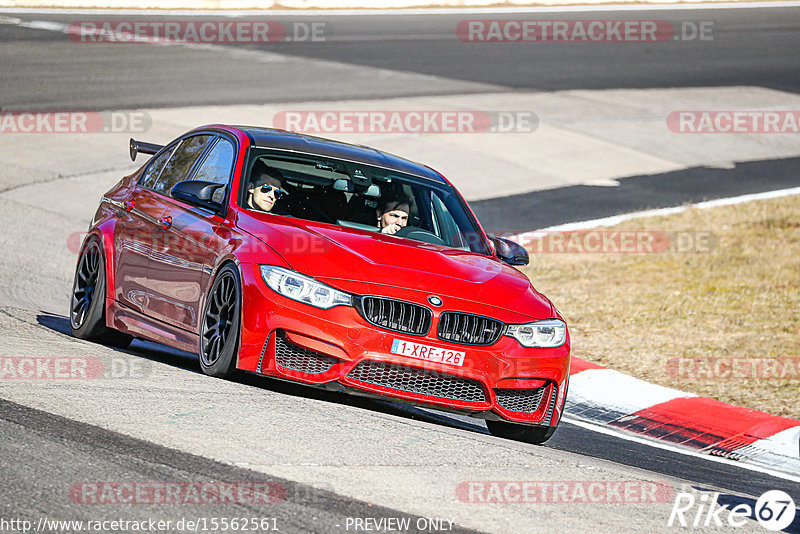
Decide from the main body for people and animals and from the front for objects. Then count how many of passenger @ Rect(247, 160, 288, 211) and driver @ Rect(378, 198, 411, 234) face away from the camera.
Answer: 0

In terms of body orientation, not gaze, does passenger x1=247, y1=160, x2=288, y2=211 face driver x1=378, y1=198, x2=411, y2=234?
no

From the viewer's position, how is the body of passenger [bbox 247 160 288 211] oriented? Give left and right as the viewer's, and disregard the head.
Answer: facing the viewer and to the right of the viewer

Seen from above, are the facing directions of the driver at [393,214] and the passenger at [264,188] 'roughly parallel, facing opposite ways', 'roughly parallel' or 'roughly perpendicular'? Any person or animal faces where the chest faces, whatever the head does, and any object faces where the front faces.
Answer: roughly parallel

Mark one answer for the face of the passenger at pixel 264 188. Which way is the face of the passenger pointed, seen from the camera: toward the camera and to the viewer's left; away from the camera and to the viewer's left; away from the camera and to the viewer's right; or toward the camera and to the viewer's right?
toward the camera and to the viewer's right
